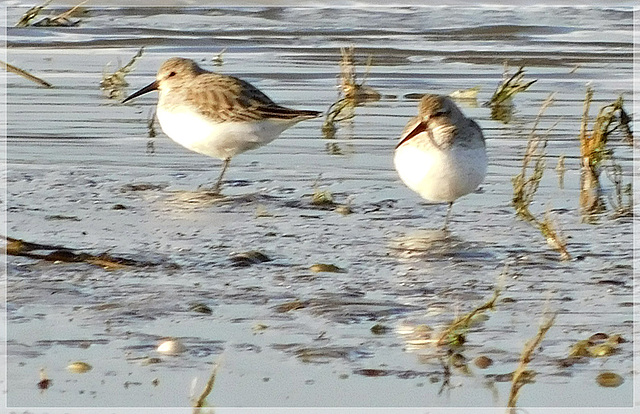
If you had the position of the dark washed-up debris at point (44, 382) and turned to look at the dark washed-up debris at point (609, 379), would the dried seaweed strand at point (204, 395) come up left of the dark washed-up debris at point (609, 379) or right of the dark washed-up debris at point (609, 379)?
right

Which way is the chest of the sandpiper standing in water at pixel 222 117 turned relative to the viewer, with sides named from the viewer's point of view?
facing to the left of the viewer

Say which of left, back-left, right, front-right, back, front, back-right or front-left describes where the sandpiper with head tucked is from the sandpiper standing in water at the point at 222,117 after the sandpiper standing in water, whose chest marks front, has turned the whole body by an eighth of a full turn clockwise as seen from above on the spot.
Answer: back

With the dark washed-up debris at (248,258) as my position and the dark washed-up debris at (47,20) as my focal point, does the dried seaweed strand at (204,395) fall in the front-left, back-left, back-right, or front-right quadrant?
back-left

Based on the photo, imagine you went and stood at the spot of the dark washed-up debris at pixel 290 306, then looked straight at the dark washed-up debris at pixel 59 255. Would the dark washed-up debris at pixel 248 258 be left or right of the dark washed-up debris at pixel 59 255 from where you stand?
right
